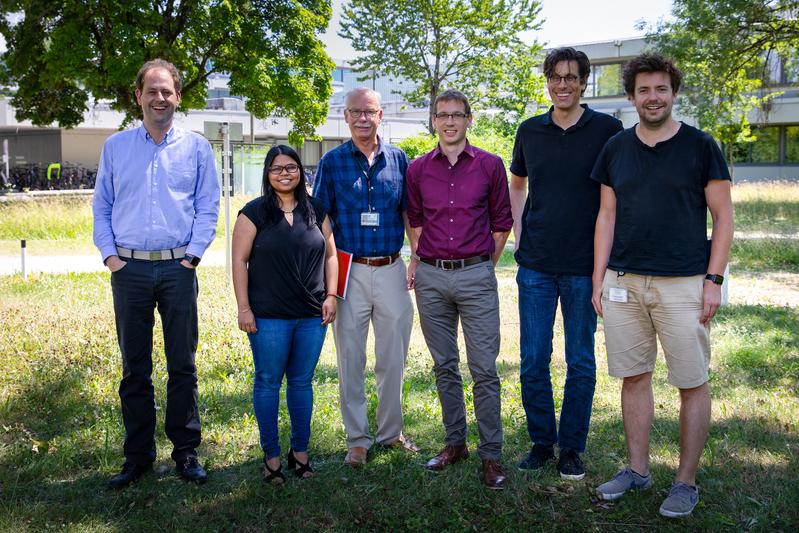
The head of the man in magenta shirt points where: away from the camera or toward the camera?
toward the camera

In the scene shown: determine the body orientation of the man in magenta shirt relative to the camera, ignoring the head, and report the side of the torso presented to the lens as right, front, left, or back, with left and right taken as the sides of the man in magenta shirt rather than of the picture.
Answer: front

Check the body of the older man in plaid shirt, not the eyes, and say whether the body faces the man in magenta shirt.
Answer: no

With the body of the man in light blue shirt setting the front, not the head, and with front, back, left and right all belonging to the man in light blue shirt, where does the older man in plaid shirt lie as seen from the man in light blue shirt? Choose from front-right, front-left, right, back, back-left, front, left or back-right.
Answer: left

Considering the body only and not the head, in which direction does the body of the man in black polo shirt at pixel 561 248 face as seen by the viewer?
toward the camera

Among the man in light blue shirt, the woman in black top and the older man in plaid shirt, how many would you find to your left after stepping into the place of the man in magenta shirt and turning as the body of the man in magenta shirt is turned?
0

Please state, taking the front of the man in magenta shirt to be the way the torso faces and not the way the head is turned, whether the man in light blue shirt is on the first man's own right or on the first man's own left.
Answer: on the first man's own right

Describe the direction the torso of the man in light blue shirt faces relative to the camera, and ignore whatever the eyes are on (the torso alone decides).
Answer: toward the camera

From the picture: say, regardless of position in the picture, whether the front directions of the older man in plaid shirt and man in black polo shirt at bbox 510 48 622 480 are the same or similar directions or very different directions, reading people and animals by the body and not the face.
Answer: same or similar directions

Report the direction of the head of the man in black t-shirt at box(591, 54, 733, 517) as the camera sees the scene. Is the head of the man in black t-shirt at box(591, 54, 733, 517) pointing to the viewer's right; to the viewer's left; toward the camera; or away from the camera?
toward the camera

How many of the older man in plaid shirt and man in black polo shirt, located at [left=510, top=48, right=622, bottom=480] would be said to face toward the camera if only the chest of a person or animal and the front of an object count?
2

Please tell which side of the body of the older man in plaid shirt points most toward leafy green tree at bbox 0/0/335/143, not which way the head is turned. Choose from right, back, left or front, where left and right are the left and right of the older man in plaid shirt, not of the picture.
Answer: back

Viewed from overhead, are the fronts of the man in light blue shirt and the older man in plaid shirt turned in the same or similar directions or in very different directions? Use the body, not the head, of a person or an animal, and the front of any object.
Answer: same or similar directions

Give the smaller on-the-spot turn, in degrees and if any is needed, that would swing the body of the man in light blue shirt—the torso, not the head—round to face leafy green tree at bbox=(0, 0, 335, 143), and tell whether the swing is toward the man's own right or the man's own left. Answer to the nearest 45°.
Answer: approximately 180°

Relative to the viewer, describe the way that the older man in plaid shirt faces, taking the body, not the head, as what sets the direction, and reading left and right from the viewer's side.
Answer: facing the viewer

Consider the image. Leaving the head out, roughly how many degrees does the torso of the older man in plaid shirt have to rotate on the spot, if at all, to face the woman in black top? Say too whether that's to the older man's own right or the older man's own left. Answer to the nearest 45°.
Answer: approximately 45° to the older man's own right

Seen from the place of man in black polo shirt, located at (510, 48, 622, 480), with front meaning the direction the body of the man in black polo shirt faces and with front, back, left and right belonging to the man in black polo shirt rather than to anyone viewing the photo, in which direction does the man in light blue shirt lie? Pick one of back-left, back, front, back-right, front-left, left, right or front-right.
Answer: right

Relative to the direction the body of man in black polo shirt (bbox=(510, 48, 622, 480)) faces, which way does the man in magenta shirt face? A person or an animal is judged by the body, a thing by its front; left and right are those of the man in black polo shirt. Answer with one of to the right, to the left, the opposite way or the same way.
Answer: the same way

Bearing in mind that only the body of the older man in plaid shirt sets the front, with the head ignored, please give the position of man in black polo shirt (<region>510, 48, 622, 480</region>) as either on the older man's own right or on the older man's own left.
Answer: on the older man's own left

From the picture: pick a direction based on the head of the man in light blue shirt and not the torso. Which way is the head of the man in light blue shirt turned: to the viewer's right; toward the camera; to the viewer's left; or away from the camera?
toward the camera
